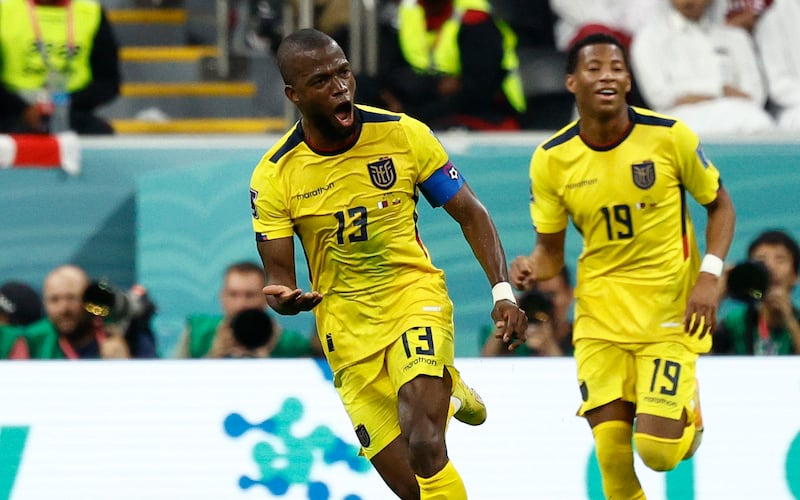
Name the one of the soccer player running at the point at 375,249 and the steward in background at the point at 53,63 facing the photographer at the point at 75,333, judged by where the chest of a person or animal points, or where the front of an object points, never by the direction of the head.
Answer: the steward in background

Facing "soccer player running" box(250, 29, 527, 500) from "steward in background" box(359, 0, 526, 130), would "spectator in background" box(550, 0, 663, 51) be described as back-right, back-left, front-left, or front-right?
back-left

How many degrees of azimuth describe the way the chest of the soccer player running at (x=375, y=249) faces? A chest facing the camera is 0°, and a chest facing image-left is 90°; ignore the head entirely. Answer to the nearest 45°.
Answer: approximately 0°

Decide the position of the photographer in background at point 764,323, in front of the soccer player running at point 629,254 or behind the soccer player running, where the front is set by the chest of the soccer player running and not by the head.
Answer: behind

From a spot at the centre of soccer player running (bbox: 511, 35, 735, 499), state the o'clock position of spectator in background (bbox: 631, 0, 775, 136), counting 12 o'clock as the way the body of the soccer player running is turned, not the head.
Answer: The spectator in background is roughly at 6 o'clock from the soccer player running.

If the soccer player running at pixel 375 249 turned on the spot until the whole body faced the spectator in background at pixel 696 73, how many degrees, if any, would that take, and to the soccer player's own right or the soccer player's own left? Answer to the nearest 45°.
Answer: approximately 135° to the soccer player's own left

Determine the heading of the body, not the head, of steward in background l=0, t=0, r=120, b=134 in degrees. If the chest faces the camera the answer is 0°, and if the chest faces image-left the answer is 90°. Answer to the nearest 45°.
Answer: approximately 0°
